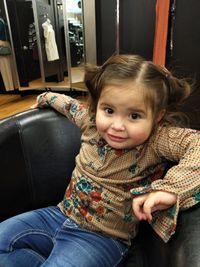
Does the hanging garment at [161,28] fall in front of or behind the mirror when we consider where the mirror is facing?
in front

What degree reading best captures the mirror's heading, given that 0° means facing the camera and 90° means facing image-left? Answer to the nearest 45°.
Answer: approximately 0°

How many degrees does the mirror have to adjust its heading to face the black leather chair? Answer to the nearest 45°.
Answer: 0° — it already faces it

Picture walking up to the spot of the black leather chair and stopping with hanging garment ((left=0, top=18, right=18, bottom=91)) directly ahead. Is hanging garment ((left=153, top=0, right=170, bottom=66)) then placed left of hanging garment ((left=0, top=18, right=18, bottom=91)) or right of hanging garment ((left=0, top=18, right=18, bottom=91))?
right
